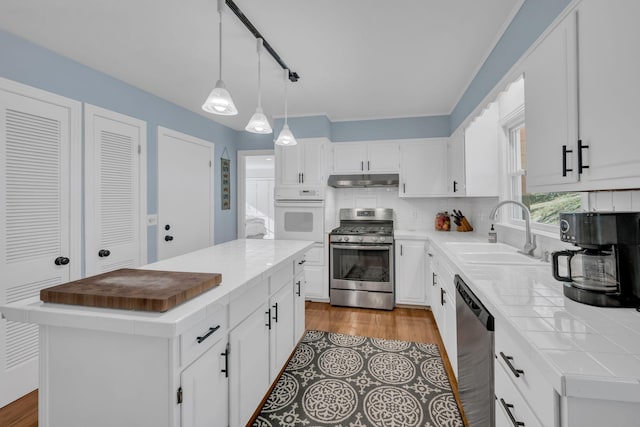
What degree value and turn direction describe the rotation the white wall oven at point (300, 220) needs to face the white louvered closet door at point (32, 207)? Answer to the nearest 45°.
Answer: approximately 45° to its right

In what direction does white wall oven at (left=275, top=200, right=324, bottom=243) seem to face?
toward the camera

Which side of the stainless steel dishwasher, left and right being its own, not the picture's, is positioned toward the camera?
left

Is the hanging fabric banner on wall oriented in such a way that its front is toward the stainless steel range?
yes

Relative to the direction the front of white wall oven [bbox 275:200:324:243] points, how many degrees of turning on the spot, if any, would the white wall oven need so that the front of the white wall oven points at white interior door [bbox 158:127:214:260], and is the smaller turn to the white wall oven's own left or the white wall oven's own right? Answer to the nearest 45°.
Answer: approximately 90° to the white wall oven's own right

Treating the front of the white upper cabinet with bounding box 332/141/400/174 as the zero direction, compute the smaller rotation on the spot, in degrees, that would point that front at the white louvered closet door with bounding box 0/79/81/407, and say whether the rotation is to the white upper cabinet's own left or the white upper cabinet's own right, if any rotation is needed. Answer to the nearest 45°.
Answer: approximately 45° to the white upper cabinet's own right

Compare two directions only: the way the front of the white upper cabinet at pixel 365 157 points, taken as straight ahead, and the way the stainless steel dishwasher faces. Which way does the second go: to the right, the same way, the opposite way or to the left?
to the right

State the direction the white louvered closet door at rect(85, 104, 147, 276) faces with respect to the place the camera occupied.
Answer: facing the viewer and to the right of the viewer

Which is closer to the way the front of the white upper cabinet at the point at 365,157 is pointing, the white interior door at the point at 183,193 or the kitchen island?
the kitchen island

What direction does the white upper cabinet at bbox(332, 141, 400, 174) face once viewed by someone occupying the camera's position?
facing the viewer

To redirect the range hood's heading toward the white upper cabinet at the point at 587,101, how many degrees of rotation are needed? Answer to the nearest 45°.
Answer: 0° — it already faces it

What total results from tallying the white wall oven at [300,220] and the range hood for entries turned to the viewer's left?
0

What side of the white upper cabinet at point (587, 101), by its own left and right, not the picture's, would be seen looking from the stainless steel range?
right

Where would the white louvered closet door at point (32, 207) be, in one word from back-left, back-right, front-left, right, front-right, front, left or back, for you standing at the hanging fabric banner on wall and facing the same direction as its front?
right
